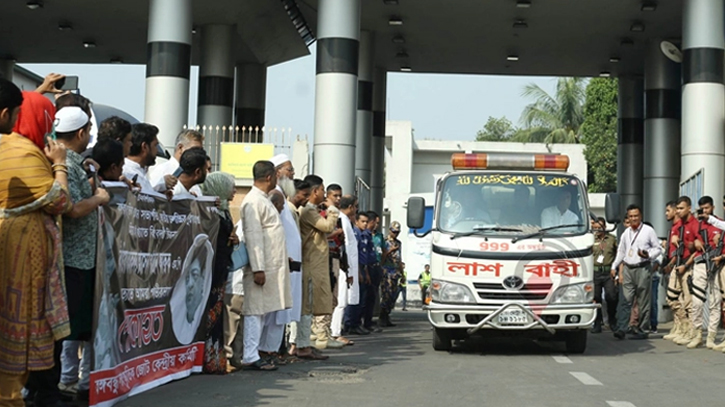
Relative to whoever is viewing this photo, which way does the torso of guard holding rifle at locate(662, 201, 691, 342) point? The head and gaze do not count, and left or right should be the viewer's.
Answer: facing to the left of the viewer

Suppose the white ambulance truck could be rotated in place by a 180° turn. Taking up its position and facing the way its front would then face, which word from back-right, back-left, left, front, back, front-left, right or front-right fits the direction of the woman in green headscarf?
back-left

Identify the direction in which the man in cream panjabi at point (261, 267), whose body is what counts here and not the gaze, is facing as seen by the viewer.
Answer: to the viewer's right

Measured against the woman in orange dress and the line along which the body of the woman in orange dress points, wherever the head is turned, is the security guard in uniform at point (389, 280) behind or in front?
in front

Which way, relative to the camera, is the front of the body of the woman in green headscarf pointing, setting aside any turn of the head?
to the viewer's right

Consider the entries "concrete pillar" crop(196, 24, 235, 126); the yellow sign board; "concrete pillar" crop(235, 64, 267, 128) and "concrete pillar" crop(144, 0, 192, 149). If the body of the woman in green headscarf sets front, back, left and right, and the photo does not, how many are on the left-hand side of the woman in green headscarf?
4

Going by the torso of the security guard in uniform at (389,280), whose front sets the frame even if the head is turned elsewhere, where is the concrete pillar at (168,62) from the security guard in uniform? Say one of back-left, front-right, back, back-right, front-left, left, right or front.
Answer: back-right

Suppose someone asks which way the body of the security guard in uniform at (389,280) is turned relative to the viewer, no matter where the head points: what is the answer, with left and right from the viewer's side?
facing the viewer and to the right of the viewer

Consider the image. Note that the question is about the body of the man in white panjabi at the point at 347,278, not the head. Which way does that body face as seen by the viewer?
to the viewer's right

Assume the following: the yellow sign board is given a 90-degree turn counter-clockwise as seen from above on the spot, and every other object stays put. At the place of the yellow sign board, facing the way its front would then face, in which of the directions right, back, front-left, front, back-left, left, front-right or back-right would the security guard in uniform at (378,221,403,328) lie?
front

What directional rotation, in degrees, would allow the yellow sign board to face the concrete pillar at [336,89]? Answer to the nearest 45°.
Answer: approximately 90° to its left

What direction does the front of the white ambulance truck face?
toward the camera

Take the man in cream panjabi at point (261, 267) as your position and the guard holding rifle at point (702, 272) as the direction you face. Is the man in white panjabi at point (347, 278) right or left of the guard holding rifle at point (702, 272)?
left
